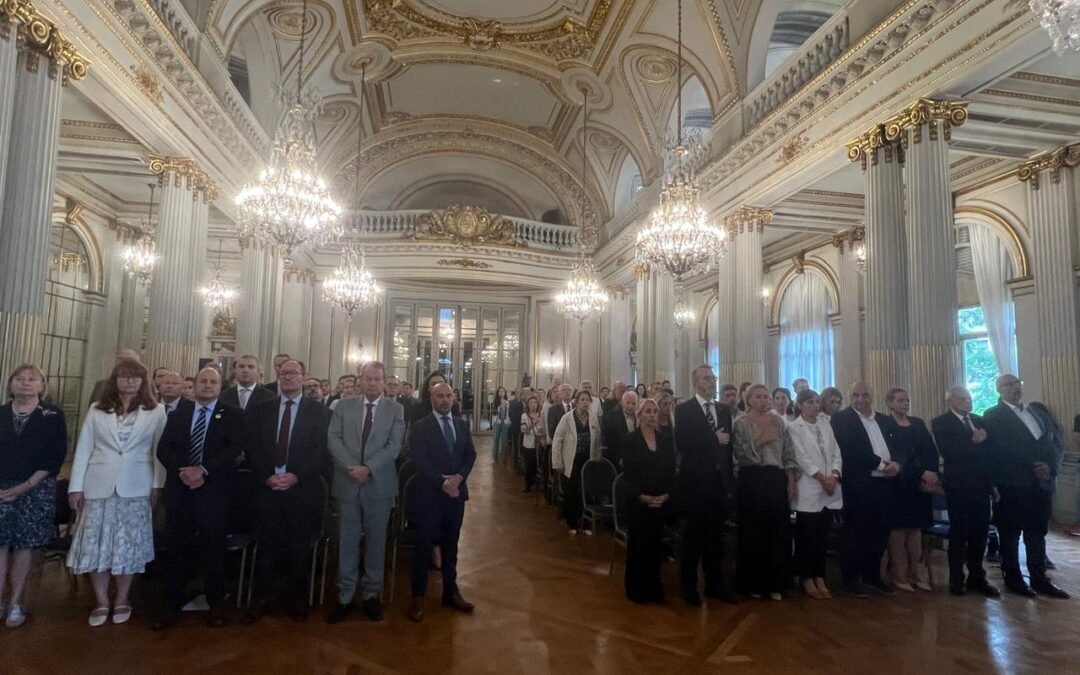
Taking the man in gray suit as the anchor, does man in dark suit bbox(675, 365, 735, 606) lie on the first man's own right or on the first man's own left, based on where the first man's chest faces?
on the first man's own left

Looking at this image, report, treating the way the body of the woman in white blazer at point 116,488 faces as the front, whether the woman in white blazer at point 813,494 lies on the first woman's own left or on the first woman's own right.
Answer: on the first woman's own left

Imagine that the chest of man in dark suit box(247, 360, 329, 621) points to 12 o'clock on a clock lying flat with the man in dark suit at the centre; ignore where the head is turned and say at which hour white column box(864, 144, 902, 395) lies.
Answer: The white column is roughly at 9 o'clock from the man in dark suit.

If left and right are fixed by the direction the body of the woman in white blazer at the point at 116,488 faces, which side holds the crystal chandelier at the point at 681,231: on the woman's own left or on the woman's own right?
on the woman's own left

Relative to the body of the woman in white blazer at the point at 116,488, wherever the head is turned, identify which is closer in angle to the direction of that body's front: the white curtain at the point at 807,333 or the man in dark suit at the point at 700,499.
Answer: the man in dark suit

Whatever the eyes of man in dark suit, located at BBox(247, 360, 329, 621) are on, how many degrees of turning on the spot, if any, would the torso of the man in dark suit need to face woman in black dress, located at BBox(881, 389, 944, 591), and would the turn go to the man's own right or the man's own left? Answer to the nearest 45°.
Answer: approximately 90° to the man's own left

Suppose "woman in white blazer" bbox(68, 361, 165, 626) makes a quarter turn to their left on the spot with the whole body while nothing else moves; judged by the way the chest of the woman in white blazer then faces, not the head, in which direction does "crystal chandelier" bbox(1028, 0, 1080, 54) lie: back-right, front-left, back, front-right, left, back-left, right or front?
front-right

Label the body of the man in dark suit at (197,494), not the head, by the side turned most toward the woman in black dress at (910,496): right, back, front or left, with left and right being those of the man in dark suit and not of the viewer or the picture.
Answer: left
